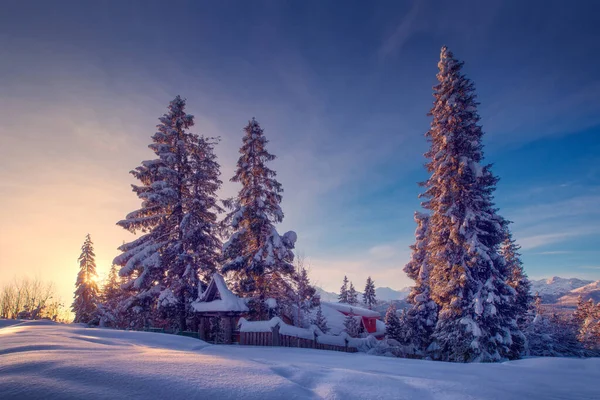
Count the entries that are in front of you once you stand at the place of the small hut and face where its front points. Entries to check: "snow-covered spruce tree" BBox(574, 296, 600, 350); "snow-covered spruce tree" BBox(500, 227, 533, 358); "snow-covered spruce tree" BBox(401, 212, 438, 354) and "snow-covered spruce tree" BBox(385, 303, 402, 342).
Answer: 0

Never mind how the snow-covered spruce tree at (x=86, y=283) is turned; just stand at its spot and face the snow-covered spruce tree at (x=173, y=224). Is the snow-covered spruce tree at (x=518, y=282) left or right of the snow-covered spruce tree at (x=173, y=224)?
left

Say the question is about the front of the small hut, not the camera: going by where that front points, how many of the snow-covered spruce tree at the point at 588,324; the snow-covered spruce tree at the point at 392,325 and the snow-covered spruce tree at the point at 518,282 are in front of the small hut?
0

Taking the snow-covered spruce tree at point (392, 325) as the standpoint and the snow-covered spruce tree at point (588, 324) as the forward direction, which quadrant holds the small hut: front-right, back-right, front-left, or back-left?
back-right

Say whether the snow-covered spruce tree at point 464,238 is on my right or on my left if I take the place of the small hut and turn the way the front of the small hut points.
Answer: on my left

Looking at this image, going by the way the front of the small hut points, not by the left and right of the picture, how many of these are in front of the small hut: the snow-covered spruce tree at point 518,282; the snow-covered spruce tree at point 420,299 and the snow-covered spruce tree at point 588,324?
0

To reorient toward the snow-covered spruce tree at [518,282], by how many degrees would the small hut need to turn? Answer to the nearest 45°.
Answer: approximately 135° to its left

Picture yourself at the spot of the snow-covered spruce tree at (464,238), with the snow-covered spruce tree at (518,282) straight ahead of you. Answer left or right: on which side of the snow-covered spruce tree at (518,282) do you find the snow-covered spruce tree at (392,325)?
left

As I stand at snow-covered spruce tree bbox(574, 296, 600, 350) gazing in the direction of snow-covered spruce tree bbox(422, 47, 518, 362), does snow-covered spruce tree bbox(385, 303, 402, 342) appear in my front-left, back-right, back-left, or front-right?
front-right

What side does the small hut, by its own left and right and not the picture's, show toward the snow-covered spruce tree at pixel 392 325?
back

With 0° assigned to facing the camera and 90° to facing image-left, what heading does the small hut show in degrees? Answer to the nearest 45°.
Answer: approximately 45°

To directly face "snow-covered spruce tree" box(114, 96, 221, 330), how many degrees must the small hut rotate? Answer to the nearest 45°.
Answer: approximately 90° to its right

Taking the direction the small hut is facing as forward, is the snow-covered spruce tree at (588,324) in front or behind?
behind

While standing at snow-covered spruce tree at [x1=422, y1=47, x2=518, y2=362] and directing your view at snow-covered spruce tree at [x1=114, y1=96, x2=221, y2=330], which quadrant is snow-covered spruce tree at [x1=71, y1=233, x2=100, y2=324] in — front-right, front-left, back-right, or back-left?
front-right
